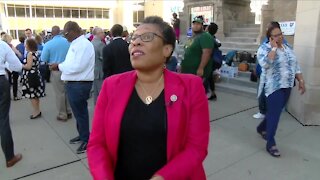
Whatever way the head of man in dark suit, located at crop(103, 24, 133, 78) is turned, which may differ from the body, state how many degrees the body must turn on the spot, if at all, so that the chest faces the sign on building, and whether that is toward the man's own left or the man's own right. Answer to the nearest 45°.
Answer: approximately 45° to the man's own right

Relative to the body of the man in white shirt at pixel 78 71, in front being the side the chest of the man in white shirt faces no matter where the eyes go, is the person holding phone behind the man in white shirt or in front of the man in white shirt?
behind

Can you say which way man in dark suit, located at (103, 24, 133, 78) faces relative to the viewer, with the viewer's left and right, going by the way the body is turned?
facing away from the viewer

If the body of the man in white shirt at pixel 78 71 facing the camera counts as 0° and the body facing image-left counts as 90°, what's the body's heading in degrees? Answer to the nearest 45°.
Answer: approximately 90°

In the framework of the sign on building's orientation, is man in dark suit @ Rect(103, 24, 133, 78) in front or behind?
in front

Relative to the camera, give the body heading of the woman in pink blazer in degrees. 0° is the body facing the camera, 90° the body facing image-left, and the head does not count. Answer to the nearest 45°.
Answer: approximately 0°

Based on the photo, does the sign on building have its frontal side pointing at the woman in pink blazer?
yes

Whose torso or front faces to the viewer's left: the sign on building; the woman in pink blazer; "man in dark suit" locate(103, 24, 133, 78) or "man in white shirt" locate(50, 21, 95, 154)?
the man in white shirt
